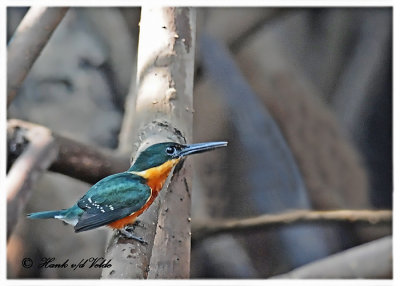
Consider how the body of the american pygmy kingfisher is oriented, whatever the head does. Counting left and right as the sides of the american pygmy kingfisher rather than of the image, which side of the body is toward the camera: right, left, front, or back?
right

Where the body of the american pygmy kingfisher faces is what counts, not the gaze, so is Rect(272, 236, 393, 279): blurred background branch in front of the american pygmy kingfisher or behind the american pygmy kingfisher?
in front

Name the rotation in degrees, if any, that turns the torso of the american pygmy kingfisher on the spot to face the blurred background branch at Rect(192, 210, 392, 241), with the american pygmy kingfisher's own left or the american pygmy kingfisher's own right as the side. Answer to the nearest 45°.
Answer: approximately 45° to the american pygmy kingfisher's own left
